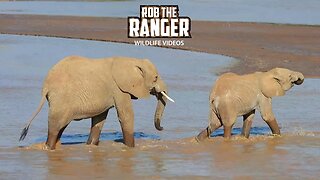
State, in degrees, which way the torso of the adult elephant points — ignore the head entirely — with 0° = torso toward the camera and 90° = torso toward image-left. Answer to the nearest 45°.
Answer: approximately 270°

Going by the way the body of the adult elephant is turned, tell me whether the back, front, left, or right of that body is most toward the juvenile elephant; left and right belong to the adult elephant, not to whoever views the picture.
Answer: front
